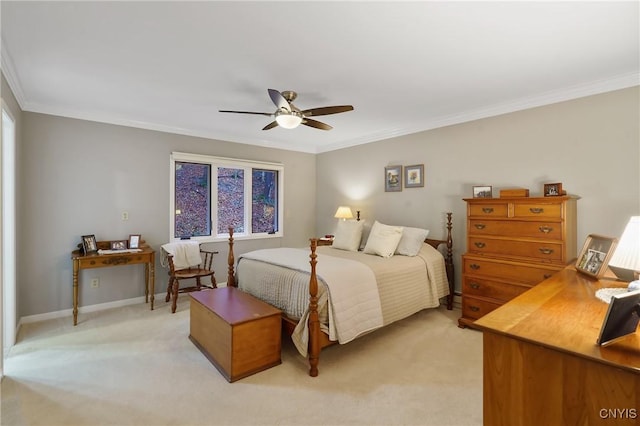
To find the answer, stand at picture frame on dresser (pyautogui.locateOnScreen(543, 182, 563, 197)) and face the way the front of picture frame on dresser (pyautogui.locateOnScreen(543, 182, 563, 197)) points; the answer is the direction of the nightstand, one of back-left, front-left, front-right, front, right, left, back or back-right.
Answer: front-right

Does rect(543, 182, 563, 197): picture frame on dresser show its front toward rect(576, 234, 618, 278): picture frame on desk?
no

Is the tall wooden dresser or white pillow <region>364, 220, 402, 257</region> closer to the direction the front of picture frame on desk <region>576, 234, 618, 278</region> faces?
the white pillow

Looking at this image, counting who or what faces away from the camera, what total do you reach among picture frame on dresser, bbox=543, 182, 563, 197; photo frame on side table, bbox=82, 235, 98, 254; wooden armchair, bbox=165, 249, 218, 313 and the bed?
0

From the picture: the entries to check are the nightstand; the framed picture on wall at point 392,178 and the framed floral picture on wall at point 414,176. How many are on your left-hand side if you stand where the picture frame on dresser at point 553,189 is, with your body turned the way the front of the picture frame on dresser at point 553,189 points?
0

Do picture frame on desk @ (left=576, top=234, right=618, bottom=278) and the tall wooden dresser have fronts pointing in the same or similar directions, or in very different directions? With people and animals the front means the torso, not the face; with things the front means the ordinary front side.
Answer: same or similar directions

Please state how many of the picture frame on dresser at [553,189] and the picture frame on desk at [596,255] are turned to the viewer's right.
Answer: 0

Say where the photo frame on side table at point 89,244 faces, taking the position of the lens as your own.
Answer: facing the viewer and to the right of the viewer

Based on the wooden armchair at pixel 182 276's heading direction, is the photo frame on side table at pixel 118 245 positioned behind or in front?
behind

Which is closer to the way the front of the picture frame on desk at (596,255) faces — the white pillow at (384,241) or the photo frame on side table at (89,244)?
the photo frame on side table

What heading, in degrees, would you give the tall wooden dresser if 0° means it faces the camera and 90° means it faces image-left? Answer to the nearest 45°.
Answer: approximately 45°

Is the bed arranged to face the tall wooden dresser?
no

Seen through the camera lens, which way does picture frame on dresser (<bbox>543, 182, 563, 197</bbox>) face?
facing the viewer and to the left of the viewer

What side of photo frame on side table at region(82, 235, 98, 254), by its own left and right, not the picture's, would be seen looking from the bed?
front

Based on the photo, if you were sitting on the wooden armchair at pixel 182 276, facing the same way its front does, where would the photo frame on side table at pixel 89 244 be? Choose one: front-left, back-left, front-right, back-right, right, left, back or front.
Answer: back-right

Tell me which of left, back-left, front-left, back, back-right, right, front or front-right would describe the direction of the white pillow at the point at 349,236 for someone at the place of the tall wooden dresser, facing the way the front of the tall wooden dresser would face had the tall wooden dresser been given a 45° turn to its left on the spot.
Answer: right

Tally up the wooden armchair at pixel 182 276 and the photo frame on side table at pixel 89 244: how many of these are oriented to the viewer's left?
0
